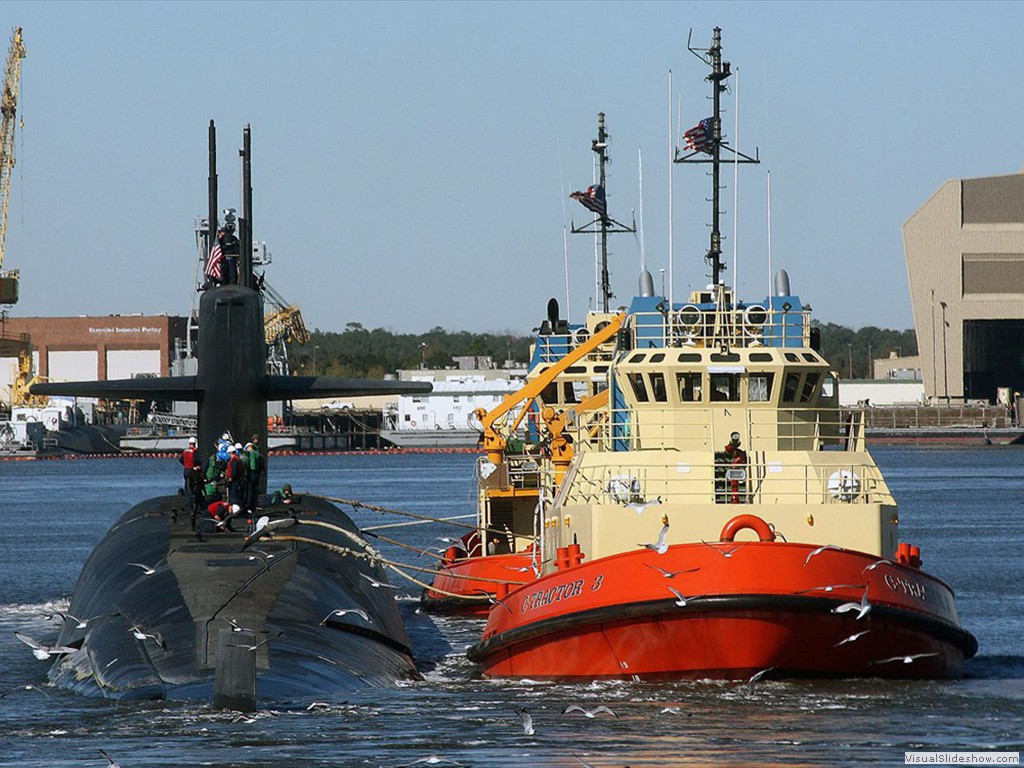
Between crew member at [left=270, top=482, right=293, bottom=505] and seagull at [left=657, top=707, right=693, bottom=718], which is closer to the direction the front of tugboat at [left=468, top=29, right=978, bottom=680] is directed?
the seagull

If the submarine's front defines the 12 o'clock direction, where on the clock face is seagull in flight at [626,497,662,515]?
The seagull in flight is roughly at 10 o'clock from the submarine.

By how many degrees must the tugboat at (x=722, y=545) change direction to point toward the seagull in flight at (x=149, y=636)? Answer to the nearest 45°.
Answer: approximately 90° to its right

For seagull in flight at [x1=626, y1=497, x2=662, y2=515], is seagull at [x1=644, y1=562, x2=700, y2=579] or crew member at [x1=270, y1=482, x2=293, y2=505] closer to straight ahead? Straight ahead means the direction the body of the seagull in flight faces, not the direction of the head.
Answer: the crew member

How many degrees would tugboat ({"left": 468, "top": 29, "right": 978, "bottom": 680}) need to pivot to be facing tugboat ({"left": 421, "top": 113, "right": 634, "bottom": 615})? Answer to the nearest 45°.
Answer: approximately 180°

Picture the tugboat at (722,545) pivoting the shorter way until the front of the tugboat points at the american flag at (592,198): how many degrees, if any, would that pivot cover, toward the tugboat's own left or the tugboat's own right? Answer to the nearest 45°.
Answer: approximately 180°
